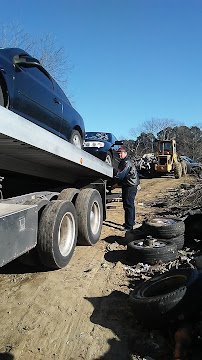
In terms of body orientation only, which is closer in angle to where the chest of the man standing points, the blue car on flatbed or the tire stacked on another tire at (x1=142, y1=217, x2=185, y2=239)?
the blue car on flatbed

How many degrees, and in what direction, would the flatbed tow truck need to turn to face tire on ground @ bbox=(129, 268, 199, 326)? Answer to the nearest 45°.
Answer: approximately 90° to its left

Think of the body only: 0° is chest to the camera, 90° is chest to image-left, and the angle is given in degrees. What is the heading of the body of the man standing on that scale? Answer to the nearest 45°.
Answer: approximately 90°

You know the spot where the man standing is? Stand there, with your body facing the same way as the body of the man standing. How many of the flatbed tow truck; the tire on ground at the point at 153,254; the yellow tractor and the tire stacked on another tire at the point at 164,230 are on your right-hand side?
1

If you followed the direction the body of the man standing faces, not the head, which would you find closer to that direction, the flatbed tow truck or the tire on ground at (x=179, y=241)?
the flatbed tow truck

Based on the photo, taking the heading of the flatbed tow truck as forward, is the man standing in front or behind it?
behind

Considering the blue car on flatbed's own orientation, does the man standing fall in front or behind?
behind
